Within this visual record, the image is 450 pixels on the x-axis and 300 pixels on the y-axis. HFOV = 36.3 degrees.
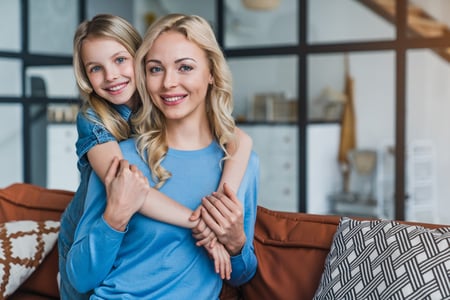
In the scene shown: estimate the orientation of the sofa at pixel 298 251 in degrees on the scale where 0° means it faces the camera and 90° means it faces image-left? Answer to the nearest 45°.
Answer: approximately 0°

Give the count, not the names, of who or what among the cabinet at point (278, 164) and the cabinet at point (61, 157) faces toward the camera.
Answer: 2

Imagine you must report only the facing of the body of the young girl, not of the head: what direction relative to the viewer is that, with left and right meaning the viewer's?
facing the viewer and to the right of the viewer

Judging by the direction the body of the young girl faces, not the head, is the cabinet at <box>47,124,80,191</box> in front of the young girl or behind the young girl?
behind

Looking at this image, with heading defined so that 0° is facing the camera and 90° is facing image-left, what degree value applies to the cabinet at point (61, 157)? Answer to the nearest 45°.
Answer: approximately 0°

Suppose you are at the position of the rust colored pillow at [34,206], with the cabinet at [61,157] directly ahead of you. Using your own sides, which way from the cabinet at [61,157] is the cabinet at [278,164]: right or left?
right
